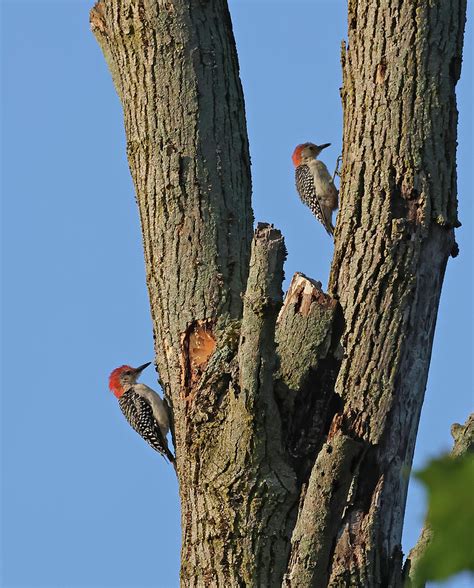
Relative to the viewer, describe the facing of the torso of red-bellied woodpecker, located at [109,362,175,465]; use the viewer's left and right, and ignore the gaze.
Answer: facing to the right of the viewer

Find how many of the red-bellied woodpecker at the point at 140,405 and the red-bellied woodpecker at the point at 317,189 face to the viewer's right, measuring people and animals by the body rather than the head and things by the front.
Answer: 2

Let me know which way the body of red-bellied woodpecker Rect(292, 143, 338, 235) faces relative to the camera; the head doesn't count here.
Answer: to the viewer's right
